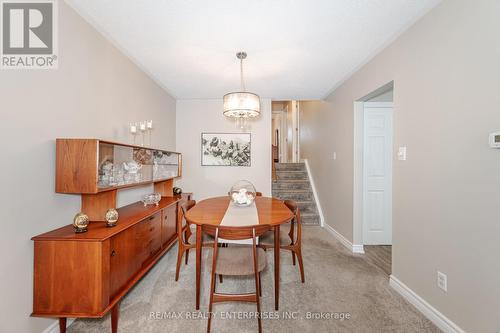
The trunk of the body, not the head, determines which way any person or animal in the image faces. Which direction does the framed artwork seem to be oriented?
toward the camera

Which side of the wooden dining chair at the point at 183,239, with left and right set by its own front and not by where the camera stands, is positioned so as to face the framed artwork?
left

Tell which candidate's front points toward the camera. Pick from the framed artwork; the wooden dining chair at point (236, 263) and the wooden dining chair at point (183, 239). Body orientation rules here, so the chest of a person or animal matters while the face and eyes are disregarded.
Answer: the framed artwork

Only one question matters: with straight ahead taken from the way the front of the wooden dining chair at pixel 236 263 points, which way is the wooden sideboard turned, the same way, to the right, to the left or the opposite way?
to the right

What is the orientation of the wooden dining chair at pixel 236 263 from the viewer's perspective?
away from the camera

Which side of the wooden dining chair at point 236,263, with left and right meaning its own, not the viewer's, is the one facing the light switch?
right

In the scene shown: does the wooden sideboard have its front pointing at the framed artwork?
no

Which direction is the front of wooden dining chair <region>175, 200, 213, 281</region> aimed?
to the viewer's right

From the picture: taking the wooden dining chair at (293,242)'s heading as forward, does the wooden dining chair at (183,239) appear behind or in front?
in front

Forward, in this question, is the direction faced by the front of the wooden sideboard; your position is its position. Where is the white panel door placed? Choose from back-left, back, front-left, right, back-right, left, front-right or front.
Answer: front-left

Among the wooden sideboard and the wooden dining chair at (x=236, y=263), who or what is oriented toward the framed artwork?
the wooden dining chair

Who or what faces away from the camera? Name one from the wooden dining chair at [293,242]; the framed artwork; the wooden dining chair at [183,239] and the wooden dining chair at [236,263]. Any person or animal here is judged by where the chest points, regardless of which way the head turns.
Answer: the wooden dining chair at [236,263]

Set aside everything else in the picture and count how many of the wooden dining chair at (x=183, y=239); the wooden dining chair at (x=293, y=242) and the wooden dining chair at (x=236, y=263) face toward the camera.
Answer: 0

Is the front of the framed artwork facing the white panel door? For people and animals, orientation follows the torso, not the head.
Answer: no

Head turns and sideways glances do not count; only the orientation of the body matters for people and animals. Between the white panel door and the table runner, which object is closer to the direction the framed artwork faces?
the table runner

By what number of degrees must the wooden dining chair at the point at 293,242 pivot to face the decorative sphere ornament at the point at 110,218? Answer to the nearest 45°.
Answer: approximately 45° to its left

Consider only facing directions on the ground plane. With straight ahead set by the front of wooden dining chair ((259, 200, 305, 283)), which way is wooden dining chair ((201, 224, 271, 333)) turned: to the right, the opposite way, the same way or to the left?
to the right

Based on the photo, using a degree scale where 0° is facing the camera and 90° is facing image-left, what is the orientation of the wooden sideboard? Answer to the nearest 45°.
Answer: approximately 315°

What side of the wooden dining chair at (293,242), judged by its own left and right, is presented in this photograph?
left

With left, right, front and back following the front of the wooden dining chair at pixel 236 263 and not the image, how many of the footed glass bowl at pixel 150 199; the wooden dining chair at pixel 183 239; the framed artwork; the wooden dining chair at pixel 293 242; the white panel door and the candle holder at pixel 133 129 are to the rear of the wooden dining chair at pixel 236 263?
0
